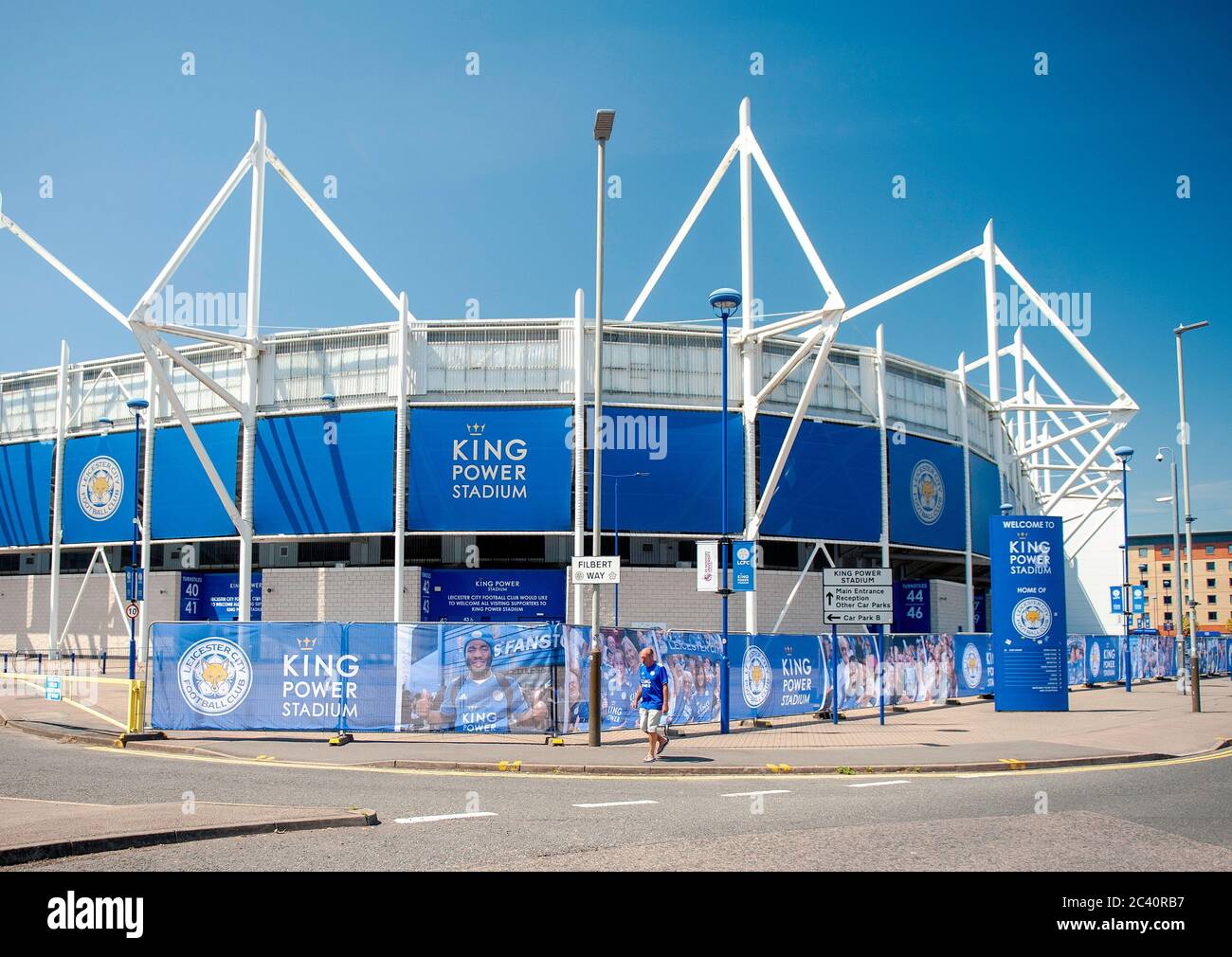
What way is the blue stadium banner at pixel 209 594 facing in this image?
toward the camera

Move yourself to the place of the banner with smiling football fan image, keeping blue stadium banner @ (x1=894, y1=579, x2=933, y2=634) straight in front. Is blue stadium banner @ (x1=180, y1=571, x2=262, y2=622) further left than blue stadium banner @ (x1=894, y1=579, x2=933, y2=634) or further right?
left

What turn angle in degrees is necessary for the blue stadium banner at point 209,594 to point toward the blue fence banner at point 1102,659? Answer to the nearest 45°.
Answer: approximately 45° to its left

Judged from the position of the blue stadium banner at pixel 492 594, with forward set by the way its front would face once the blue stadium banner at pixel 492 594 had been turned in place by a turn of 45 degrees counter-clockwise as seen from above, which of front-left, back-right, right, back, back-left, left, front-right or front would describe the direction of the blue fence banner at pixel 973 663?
front

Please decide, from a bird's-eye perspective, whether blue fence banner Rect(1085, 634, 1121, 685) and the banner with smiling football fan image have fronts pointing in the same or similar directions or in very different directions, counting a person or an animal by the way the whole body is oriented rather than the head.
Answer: same or similar directions

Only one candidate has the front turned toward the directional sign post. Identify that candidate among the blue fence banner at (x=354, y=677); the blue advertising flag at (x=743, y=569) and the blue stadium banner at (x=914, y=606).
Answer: the blue stadium banner

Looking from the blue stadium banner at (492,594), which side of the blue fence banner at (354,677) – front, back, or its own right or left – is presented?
back

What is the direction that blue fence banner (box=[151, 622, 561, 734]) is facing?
toward the camera

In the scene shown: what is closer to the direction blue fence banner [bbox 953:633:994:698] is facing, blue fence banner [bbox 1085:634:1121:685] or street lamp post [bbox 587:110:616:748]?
the street lamp post
